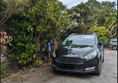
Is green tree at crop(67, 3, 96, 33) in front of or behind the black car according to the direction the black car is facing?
behind

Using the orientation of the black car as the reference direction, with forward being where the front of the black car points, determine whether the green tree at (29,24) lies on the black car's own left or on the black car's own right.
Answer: on the black car's own right

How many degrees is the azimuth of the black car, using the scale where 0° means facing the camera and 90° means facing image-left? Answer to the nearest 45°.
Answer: approximately 45°
